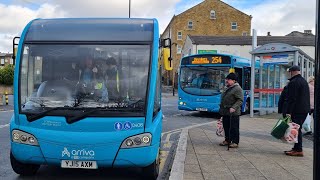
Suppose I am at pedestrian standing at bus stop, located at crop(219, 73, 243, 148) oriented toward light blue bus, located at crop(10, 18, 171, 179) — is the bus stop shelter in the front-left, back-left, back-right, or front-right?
back-right

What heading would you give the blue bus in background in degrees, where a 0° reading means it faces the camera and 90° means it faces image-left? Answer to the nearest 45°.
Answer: approximately 45°

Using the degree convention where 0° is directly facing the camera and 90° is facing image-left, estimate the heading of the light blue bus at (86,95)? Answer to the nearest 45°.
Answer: approximately 0°

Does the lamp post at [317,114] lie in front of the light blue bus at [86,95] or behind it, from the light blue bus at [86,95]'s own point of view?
in front

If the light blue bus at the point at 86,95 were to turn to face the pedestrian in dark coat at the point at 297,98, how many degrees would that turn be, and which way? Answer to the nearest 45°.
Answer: approximately 90° to its left

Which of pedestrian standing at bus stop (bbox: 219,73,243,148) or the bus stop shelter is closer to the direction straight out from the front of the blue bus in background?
the pedestrian standing at bus stop

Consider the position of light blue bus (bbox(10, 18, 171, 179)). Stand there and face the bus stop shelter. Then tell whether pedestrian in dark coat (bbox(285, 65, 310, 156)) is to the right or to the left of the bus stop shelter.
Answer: right

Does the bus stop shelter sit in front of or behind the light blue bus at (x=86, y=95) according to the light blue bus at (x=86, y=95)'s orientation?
behind
